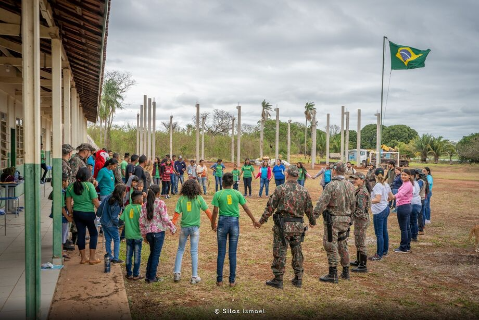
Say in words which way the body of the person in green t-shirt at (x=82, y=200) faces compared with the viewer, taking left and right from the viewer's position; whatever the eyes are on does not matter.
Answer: facing away from the viewer and to the right of the viewer

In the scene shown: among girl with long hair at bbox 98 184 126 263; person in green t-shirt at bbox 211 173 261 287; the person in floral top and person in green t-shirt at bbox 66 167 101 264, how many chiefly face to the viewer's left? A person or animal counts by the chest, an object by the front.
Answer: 0

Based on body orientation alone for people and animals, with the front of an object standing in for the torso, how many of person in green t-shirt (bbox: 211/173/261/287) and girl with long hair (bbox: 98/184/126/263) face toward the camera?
0

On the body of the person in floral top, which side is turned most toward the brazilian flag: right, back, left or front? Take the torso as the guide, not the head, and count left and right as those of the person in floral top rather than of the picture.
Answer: front

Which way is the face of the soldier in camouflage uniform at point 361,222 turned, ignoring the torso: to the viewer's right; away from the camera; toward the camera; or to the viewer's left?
to the viewer's left

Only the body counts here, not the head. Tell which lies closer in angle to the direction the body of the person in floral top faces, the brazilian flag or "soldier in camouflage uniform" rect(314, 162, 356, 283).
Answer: the brazilian flag

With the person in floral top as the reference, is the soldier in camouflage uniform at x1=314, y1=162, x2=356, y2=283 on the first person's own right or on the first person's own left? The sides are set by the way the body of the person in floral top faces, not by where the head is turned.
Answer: on the first person's own right

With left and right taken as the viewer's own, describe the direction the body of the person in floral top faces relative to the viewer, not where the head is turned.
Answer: facing away from the viewer and to the right of the viewer

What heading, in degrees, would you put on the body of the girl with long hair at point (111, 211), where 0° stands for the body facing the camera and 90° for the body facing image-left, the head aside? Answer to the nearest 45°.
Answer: approximately 225°

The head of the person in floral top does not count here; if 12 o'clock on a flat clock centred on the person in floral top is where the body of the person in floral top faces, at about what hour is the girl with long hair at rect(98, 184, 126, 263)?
The girl with long hair is roughly at 9 o'clock from the person in floral top.

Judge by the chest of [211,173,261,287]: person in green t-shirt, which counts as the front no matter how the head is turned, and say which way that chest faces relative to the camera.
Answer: away from the camera

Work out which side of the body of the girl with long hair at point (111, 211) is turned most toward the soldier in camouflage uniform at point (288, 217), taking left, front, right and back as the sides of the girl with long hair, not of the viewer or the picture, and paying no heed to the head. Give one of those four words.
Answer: right

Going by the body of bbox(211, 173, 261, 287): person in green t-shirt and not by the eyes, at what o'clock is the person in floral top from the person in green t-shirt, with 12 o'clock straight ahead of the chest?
The person in floral top is roughly at 9 o'clock from the person in green t-shirt.

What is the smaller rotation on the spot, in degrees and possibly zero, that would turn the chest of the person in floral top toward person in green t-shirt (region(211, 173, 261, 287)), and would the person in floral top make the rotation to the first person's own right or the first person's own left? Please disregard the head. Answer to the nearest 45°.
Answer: approximately 45° to the first person's own right

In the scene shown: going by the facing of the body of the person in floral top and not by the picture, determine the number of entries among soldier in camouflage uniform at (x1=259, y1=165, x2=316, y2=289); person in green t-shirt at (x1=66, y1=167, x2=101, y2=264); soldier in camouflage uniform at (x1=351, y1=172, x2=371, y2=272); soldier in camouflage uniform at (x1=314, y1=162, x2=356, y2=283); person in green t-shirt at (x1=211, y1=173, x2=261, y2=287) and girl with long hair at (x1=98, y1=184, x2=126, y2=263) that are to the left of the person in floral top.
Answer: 2

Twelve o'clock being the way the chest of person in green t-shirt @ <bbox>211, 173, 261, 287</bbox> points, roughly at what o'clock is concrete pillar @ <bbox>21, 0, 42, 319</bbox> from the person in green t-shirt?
The concrete pillar is roughly at 8 o'clock from the person in green t-shirt.
